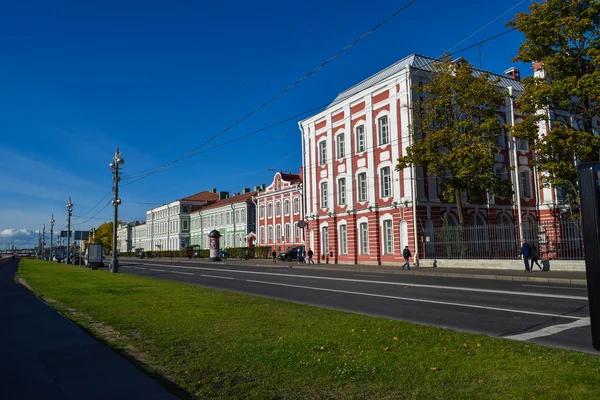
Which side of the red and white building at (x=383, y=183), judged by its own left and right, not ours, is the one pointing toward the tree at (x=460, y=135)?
left

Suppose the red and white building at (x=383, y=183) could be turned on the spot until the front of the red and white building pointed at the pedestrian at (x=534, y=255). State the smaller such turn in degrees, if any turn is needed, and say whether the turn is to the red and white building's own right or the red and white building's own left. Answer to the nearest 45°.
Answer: approximately 90° to the red and white building's own left

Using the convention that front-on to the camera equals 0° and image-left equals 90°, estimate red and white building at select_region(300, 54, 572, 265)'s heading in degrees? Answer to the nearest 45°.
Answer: approximately 45°
